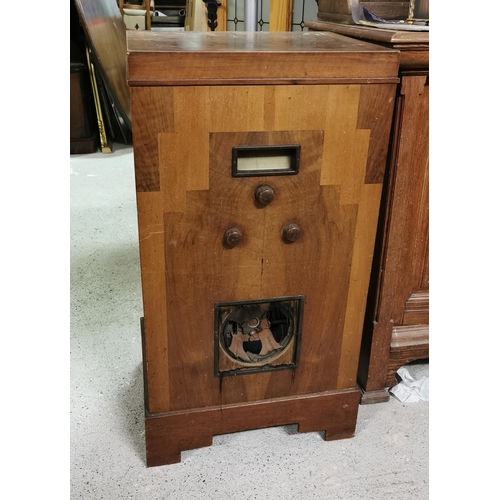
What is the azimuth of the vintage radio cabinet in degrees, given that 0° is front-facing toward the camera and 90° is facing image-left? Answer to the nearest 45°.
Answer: approximately 0°

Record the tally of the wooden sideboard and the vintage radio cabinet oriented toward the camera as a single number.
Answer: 2

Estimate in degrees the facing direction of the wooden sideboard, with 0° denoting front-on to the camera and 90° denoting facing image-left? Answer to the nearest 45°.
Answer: approximately 0°
